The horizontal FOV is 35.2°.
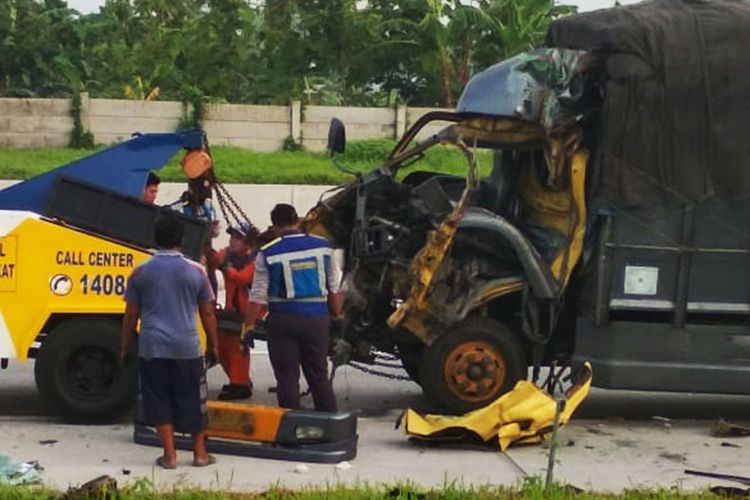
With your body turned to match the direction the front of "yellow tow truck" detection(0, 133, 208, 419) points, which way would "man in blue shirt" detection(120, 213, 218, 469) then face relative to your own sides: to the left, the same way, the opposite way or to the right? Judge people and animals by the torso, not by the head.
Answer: to the right

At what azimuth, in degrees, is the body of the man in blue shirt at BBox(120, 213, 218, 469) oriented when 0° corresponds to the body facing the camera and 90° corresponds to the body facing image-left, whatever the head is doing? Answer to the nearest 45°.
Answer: approximately 180°

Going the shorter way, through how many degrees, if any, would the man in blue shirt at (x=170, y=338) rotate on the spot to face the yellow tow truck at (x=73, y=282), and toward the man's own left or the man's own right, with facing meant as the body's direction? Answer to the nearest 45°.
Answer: approximately 45° to the man's own left

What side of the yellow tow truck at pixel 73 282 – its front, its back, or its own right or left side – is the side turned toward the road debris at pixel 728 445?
back

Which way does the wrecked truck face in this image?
to the viewer's left

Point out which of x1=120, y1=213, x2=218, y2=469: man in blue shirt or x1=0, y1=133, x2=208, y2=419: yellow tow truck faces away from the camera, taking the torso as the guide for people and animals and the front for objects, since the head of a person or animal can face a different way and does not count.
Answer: the man in blue shirt

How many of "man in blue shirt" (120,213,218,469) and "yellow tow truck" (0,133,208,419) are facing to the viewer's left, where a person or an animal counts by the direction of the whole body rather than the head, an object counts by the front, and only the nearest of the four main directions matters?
1

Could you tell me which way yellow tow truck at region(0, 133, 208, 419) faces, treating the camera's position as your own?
facing to the left of the viewer

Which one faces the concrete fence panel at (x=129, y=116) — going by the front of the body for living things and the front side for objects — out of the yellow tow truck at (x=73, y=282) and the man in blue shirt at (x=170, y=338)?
the man in blue shirt

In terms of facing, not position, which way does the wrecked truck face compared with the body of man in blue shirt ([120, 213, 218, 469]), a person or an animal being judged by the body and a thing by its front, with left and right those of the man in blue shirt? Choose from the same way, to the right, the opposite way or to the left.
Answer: to the left

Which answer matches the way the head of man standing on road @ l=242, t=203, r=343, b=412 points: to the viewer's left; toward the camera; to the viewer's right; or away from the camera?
away from the camera

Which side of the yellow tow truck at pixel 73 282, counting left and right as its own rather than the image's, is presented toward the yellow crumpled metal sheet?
back

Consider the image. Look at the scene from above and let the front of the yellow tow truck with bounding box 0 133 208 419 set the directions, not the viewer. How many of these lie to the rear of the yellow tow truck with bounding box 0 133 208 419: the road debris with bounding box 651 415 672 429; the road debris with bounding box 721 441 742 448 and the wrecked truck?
3
